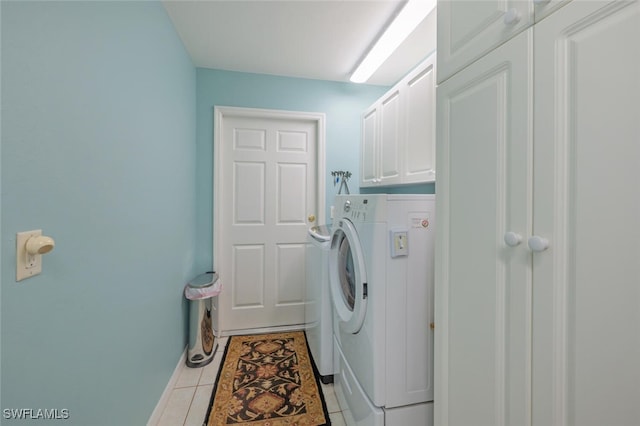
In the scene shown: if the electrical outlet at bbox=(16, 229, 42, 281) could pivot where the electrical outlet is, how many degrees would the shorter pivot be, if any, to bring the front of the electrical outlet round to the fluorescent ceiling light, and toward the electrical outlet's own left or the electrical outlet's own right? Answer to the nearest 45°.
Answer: approximately 45° to the electrical outlet's own left

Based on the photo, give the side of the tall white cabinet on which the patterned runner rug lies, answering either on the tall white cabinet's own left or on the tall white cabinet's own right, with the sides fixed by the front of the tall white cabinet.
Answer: on the tall white cabinet's own right

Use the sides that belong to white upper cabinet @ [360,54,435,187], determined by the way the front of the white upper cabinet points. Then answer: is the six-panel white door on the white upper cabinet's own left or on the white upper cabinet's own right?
on the white upper cabinet's own right

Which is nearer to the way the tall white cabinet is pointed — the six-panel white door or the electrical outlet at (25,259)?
the electrical outlet

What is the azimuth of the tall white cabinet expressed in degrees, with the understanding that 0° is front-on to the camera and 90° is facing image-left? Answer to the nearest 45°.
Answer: approximately 45°

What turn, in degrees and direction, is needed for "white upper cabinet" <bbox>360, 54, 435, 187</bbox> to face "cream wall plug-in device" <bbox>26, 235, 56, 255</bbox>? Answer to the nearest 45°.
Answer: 0° — it already faces it

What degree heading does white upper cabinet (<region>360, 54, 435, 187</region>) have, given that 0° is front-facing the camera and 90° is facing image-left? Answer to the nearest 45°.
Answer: approximately 45°

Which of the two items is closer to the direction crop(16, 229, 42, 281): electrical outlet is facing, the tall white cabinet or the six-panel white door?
the tall white cabinet

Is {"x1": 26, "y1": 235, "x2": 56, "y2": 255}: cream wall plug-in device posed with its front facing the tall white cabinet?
yes

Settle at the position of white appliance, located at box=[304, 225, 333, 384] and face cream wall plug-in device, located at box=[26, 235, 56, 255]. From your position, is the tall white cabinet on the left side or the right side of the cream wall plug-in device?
left
